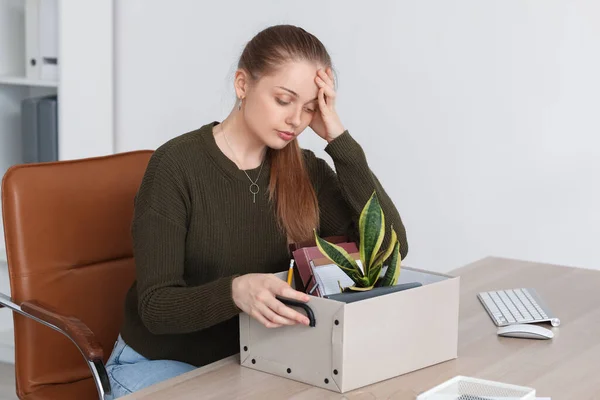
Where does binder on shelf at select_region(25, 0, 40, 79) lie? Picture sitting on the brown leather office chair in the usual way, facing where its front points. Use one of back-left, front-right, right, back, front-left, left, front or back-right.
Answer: back-left

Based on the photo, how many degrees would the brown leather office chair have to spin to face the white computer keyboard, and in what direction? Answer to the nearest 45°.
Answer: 0° — it already faces it

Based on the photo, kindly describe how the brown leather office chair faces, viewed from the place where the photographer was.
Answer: facing the viewer and to the right of the viewer

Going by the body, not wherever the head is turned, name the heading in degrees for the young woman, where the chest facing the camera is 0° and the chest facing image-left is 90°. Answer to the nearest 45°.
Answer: approximately 315°

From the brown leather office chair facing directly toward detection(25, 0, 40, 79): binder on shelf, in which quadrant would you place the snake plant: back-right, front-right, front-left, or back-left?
back-right

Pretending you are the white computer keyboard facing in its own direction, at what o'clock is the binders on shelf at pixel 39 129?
The binders on shelf is roughly at 1 o'clock from the white computer keyboard.

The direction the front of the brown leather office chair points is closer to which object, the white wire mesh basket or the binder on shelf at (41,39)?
the white wire mesh basket

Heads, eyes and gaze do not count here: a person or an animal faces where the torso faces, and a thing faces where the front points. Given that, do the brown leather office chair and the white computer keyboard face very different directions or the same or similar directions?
very different directions

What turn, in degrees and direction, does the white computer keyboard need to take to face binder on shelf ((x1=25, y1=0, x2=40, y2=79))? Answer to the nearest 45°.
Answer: approximately 45° to its right

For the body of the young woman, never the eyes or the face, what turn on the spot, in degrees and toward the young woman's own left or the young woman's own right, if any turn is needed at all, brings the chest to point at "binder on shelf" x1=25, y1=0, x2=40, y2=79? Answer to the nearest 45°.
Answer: approximately 180°

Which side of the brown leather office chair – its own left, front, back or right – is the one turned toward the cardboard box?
front
